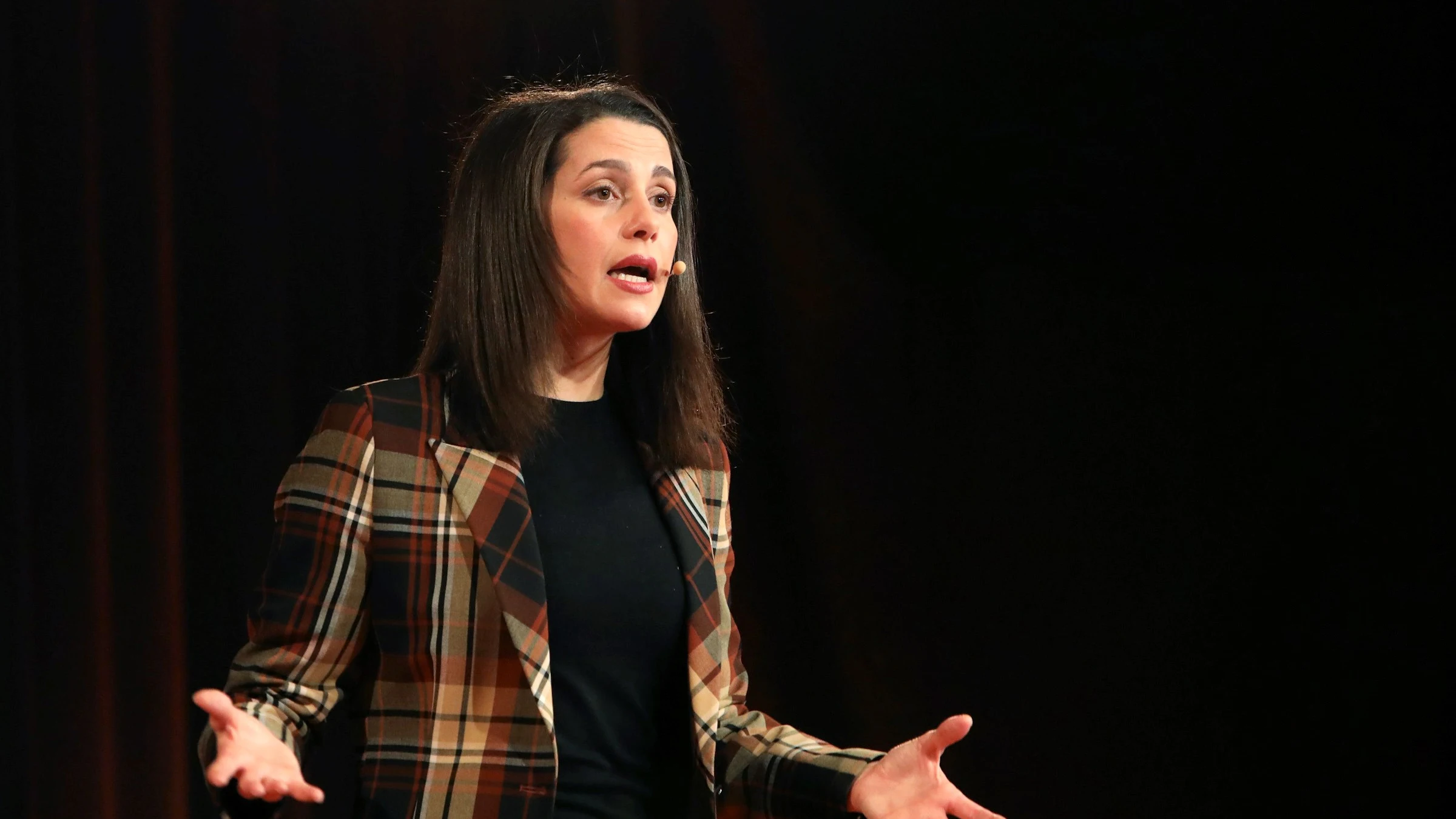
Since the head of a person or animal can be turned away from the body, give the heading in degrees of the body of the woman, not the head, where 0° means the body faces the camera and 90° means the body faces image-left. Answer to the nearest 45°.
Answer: approximately 315°
